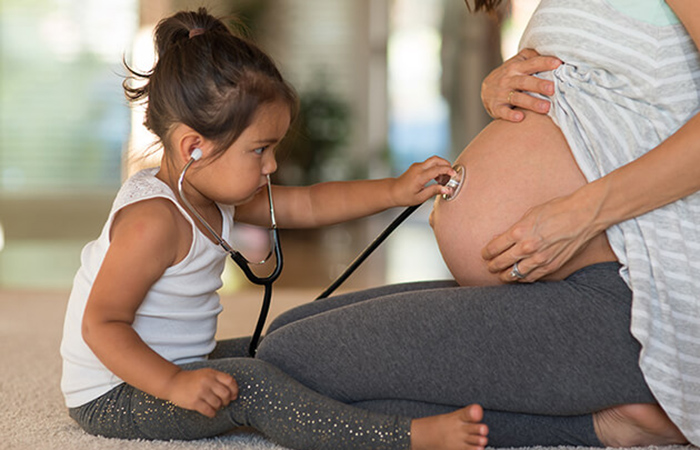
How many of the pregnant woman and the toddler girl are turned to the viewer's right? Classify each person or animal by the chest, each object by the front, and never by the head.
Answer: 1

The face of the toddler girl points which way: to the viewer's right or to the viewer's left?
to the viewer's right

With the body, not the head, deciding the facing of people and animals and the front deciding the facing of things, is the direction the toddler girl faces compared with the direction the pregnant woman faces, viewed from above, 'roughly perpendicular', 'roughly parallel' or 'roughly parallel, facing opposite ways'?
roughly parallel, facing opposite ways

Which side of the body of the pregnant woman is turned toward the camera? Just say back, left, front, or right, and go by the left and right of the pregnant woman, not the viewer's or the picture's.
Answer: left

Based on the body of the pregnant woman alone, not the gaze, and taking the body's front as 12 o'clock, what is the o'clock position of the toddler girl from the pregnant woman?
The toddler girl is roughly at 12 o'clock from the pregnant woman.

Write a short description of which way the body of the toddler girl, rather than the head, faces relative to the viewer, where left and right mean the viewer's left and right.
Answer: facing to the right of the viewer

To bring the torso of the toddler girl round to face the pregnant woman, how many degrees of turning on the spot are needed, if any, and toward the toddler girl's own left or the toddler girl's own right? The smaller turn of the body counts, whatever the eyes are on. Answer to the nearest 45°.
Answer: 0° — they already face them
